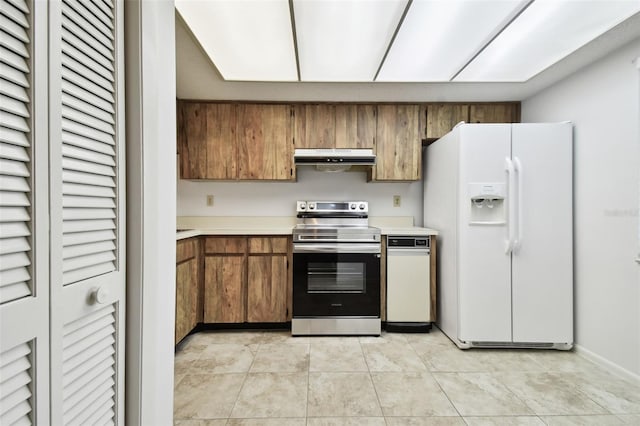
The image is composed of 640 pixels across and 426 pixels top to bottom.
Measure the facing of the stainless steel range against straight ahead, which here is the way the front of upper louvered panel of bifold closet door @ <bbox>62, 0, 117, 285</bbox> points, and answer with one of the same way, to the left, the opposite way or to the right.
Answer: to the right

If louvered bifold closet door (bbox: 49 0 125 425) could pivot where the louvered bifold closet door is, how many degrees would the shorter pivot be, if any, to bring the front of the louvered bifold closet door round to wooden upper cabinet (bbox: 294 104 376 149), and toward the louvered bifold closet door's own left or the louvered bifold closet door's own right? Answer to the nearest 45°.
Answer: approximately 90° to the louvered bifold closet door's own left

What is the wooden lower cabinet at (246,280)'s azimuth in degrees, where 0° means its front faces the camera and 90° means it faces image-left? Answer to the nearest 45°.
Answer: approximately 0°

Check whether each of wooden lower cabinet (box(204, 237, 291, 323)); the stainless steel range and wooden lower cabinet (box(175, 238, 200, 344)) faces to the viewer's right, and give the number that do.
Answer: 1

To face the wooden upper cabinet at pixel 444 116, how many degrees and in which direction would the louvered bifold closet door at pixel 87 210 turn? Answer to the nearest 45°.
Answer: approximately 45° to its left

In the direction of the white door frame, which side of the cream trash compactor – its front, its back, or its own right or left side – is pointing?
front

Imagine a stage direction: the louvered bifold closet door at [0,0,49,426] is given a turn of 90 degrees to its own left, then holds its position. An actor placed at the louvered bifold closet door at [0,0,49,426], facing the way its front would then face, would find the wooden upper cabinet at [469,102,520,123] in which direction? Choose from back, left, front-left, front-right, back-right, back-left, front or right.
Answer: front-right

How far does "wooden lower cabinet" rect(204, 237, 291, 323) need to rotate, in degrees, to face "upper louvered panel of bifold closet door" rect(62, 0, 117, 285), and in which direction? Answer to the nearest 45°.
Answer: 0° — it already faces it

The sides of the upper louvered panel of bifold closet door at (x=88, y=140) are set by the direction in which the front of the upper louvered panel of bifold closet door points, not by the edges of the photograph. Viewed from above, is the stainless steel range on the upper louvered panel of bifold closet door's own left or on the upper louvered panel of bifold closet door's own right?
on the upper louvered panel of bifold closet door's own left

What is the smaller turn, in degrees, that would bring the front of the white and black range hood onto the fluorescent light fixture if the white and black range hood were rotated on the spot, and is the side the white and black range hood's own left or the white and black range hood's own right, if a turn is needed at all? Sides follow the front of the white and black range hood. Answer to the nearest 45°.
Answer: approximately 45° to the white and black range hood's own right

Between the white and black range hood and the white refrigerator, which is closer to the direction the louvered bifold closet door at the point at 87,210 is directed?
the white refrigerator

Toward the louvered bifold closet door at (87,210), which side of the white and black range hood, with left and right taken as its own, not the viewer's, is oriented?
front

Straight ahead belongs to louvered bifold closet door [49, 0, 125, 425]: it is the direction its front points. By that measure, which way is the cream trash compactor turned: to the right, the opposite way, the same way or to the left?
to the right

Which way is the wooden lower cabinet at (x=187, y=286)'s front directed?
to the viewer's right

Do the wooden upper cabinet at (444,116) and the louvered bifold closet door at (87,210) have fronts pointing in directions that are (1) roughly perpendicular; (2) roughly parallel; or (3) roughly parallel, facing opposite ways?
roughly perpendicular
